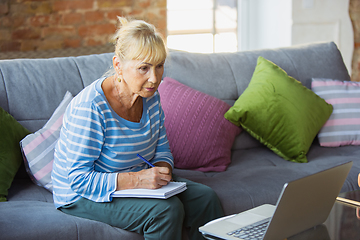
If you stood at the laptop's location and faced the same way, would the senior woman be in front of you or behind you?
in front

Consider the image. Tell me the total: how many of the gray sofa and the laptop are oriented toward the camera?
1

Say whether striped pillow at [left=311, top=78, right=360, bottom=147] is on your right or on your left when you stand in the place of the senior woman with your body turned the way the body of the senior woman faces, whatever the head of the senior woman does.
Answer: on your left

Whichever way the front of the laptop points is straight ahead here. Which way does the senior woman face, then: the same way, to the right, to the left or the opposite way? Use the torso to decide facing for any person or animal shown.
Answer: the opposite way

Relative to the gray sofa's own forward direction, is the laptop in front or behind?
in front

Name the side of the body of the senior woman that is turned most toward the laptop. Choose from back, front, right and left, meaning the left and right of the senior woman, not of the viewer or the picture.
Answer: front

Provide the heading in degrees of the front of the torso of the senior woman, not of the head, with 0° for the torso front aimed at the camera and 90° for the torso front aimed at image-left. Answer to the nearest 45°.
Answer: approximately 315°
